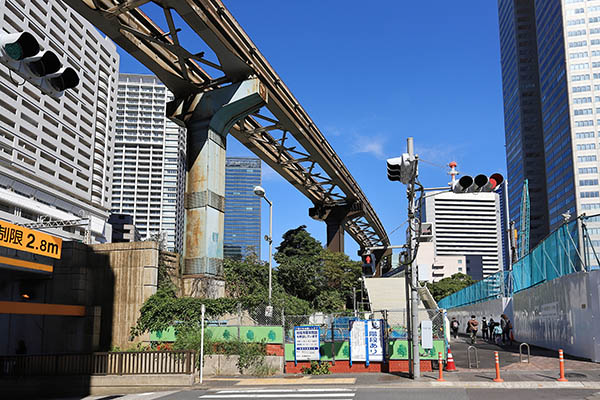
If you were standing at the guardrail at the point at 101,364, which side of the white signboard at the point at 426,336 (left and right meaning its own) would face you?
right

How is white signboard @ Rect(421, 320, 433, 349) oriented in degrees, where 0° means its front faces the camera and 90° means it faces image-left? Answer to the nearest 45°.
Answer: approximately 0°

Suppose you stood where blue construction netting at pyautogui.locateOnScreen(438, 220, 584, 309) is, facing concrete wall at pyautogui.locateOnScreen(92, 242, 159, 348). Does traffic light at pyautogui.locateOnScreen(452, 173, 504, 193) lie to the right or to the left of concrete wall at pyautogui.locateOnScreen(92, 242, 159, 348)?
left
